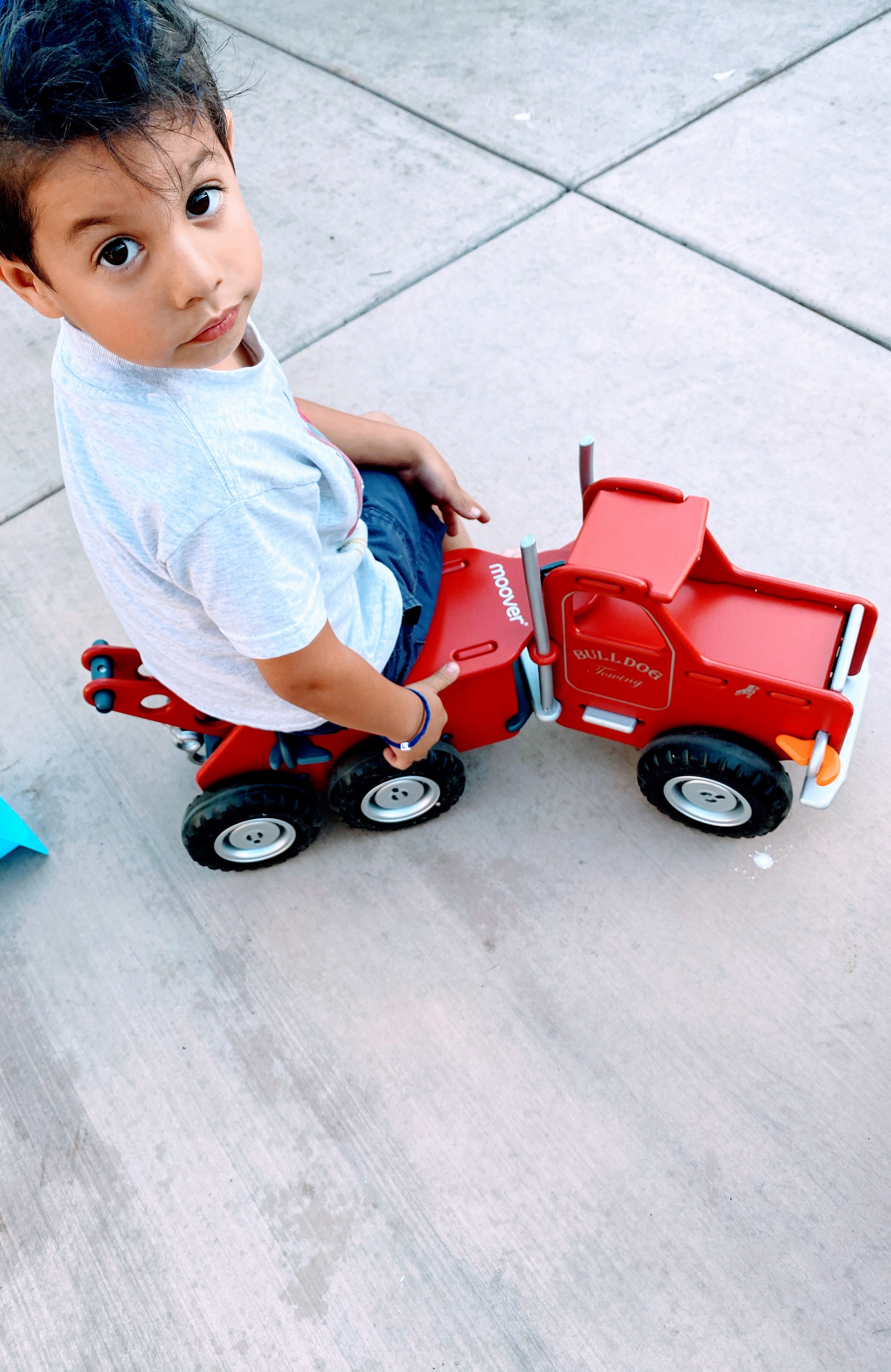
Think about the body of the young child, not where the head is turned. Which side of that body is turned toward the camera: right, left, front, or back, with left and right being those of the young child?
right

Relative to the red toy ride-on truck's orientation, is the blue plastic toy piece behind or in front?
behind

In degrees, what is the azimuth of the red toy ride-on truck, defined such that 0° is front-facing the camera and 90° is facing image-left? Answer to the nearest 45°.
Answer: approximately 270°
